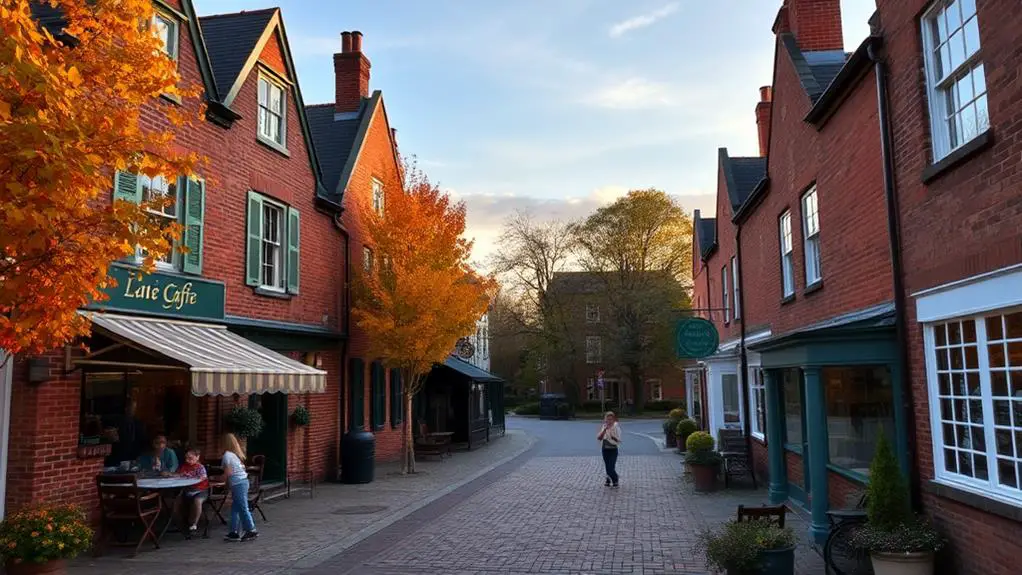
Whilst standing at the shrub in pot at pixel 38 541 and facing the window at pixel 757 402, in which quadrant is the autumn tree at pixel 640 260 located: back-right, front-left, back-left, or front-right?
front-left

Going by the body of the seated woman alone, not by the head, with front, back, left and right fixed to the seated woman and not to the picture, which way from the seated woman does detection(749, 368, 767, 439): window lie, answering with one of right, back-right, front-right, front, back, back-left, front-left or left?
left

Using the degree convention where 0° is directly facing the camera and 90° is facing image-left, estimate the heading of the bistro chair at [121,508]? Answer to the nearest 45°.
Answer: approximately 225°

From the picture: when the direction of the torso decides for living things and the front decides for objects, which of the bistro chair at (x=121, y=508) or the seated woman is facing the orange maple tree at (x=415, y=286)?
the bistro chair

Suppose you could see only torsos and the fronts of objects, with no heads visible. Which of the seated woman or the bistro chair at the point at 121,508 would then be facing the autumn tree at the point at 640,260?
the bistro chair

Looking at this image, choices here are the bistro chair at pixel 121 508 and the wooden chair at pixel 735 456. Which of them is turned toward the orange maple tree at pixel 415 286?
the bistro chair

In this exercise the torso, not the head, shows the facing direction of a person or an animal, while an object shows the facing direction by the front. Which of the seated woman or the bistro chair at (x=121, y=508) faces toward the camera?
the seated woman

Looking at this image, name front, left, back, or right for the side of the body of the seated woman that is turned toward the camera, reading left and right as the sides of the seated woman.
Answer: front

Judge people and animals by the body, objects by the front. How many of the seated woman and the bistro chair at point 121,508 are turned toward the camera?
1

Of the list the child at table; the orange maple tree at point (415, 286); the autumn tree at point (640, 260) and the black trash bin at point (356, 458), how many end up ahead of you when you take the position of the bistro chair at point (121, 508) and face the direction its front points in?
4

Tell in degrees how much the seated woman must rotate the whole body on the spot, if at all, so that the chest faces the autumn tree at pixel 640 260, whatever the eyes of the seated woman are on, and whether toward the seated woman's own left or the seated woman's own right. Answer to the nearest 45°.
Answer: approximately 135° to the seated woman's own left

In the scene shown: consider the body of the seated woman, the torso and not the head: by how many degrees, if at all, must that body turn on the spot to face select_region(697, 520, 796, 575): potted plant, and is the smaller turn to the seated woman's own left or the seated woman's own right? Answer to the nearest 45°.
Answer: approximately 45° to the seated woman's own left
